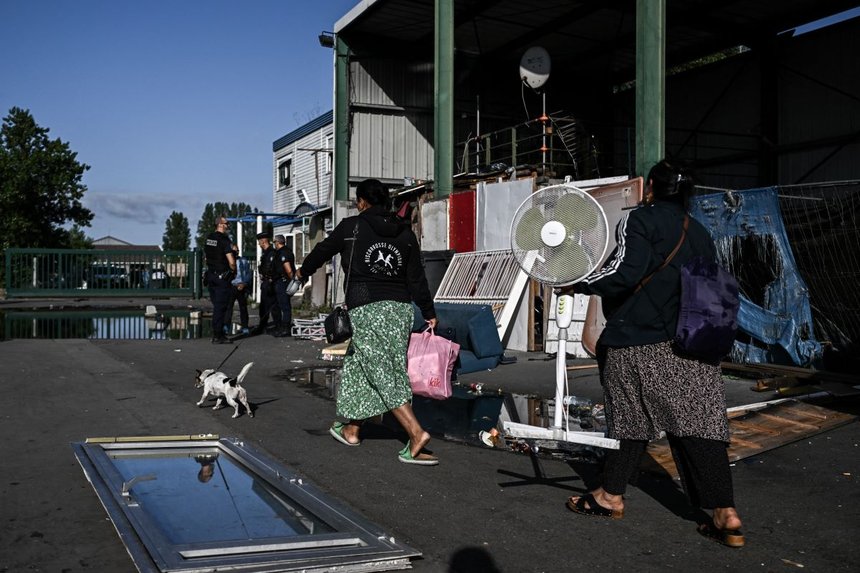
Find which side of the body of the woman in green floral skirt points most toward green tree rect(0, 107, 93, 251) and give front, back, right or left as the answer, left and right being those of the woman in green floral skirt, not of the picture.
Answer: front

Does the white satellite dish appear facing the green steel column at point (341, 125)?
no

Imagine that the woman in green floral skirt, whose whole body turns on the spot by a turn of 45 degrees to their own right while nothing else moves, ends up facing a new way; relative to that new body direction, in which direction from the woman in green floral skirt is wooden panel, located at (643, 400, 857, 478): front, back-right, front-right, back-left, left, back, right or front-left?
right

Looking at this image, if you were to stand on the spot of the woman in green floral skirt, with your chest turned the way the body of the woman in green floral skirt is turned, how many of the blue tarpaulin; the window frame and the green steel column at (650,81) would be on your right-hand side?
2

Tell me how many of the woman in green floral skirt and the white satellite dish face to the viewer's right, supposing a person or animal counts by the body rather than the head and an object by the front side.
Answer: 0

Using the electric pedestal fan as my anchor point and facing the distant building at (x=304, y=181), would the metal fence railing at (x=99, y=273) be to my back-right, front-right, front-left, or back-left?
front-left

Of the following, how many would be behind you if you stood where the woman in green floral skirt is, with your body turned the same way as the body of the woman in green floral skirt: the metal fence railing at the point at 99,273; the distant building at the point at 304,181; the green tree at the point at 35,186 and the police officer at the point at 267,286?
0

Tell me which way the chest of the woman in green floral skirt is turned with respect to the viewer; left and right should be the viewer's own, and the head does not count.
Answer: facing away from the viewer and to the left of the viewer

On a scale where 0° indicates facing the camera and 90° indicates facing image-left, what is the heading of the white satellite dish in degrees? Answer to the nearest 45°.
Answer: approximately 45°

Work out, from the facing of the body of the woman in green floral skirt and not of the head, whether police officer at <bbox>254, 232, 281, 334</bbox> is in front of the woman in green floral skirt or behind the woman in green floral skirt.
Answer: in front

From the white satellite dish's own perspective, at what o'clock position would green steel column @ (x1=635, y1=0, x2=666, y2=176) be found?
The green steel column is roughly at 10 o'clock from the white satellite dish.

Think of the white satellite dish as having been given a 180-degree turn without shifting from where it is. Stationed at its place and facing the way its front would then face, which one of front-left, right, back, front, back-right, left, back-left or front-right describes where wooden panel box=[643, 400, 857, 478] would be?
back-right
